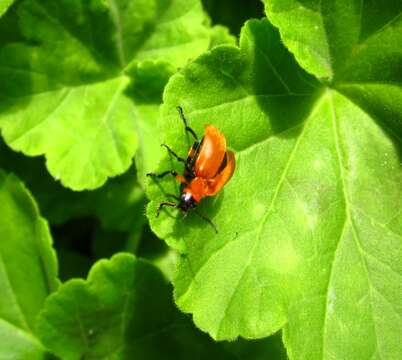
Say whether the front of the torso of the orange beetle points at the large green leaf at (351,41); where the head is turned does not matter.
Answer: no

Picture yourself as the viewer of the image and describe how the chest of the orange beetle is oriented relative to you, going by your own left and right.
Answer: facing the viewer and to the left of the viewer

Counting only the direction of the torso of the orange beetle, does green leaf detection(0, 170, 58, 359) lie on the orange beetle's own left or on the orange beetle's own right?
on the orange beetle's own right

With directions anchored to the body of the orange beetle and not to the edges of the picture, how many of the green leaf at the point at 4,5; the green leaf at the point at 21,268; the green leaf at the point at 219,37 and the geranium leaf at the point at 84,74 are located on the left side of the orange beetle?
0

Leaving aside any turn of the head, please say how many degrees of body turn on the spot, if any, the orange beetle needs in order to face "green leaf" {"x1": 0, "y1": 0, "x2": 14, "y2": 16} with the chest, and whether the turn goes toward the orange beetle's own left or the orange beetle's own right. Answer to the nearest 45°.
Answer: approximately 90° to the orange beetle's own right

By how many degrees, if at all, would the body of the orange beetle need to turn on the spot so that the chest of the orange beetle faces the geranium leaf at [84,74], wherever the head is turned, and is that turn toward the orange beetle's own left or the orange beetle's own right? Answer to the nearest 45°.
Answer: approximately 90° to the orange beetle's own right

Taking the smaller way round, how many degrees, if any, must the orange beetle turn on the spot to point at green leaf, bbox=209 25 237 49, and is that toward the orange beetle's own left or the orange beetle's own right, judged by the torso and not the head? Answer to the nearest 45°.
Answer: approximately 135° to the orange beetle's own right

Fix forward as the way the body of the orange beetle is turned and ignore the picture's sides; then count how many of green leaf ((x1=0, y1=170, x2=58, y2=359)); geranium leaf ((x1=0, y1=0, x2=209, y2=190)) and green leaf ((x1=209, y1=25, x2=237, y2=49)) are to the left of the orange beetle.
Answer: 0
